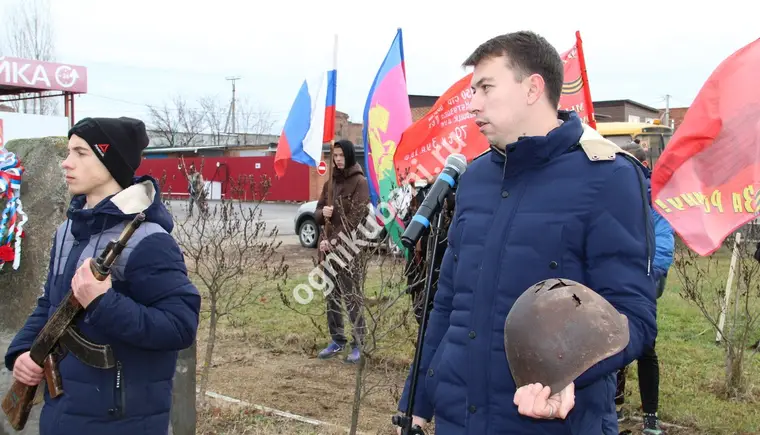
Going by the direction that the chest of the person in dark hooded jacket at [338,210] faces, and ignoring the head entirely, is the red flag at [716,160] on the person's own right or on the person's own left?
on the person's own left

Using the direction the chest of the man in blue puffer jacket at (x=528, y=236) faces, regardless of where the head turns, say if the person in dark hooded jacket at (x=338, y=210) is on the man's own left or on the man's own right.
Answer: on the man's own right

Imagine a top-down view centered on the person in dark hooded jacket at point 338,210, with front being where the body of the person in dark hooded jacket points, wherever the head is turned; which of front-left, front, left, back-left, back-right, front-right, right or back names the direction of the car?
back-right

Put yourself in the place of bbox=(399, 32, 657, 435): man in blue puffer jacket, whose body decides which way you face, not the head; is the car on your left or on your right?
on your right

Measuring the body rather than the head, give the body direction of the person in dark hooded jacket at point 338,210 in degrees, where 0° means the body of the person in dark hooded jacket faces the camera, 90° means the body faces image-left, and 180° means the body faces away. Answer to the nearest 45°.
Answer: approximately 45°

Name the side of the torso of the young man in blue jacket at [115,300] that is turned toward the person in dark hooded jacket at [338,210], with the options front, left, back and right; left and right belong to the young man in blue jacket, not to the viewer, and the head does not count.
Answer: back

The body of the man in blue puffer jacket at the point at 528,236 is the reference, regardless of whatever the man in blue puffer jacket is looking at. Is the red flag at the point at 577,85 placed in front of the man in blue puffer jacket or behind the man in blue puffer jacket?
behind

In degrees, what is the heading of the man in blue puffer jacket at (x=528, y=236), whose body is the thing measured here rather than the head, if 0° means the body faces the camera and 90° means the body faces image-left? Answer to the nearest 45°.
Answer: approximately 45°

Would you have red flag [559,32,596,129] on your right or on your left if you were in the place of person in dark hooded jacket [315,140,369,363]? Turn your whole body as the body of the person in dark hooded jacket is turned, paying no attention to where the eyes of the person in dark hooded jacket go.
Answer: on your left
